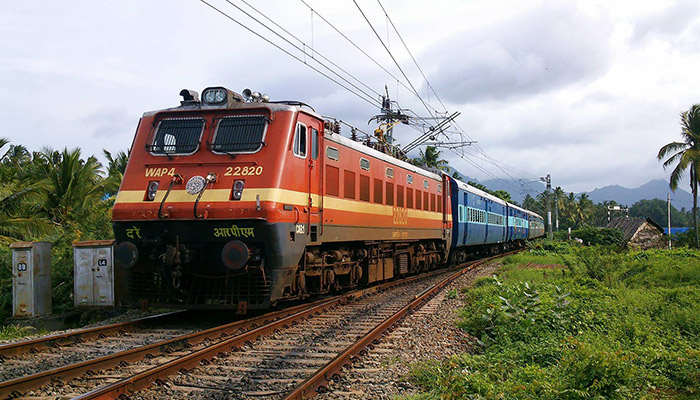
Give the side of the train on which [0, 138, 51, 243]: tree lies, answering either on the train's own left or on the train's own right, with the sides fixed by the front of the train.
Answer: on the train's own right

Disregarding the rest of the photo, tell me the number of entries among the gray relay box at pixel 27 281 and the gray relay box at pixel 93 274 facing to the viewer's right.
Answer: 0

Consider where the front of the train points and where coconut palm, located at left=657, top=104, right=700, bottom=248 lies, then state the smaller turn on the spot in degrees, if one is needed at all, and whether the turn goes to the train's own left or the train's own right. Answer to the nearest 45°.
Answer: approximately 180°

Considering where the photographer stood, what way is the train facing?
facing the viewer and to the left of the viewer

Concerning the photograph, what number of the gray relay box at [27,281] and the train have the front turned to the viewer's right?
0

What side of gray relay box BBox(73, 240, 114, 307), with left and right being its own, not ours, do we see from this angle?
front

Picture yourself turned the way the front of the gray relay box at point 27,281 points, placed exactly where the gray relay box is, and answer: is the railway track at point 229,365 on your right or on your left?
on your left
